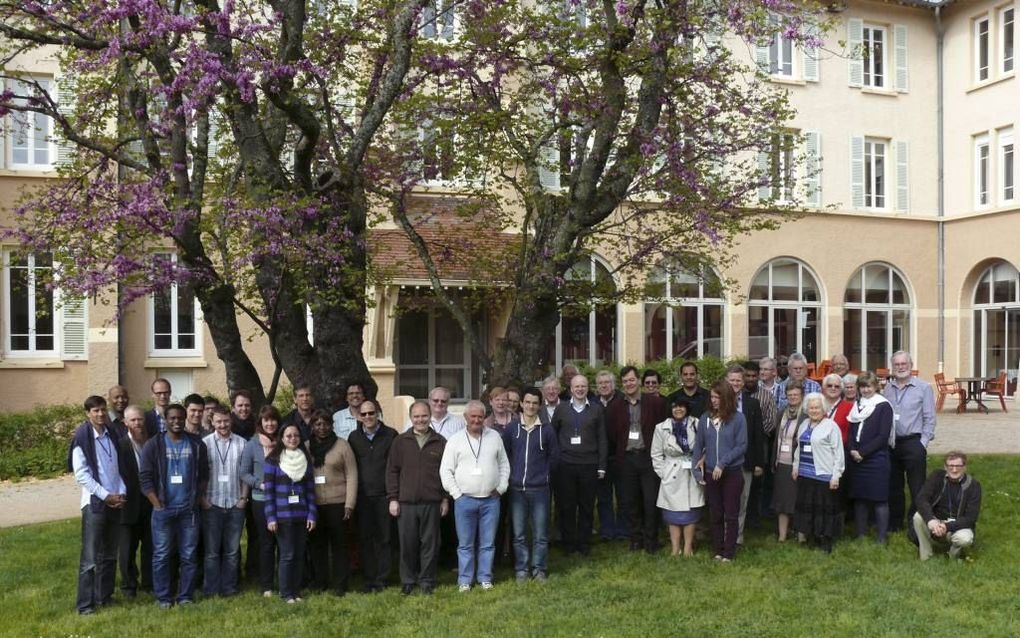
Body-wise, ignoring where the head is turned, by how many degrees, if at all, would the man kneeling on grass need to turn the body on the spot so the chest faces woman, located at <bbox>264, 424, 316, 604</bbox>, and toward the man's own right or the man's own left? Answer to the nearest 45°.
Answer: approximately 45° to the man's own right

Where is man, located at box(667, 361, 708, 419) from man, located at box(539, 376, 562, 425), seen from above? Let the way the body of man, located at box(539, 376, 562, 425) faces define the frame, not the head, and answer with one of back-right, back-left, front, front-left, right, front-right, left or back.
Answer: left

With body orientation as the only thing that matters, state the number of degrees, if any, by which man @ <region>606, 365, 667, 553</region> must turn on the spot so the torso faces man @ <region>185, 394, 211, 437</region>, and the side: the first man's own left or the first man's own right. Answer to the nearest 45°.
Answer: approximately 45° to the first man's own right

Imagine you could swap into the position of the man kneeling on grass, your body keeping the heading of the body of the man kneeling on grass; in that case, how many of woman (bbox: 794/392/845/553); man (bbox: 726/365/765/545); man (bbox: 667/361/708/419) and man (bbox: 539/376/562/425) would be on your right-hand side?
4

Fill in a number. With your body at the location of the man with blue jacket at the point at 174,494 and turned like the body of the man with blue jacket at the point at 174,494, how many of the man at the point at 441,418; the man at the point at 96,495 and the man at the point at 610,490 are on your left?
2
